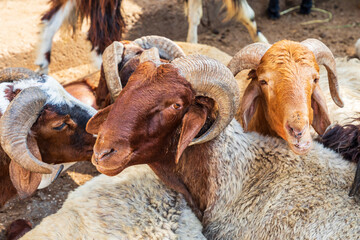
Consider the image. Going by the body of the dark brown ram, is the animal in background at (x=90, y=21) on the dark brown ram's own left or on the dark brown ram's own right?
on the dark brown ram's own right

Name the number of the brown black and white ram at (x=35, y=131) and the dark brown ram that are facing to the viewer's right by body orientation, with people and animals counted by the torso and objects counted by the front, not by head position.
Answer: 1

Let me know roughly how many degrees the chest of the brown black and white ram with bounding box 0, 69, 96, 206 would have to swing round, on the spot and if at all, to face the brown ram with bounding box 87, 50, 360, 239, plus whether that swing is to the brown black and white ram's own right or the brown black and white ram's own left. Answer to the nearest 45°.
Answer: approximately 45° to the brown black and white ram's own right

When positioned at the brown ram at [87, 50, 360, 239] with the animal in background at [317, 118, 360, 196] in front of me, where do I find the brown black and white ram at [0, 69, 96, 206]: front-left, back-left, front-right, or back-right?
back-left

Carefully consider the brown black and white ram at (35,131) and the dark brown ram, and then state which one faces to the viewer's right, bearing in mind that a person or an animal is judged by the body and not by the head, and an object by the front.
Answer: the brown black and white ram

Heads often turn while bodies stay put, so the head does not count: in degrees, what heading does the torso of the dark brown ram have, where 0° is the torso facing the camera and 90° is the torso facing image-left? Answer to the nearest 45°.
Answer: approximately 45°

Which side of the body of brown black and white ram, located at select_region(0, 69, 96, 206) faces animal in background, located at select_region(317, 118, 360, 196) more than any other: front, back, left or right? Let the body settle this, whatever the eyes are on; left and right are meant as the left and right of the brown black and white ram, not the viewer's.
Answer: front

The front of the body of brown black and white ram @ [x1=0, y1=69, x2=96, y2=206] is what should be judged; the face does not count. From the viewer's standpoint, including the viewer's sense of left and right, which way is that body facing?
facing to the right of the viewer

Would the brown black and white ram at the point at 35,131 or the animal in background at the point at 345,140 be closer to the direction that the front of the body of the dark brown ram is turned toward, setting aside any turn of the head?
the brown black and white ram
